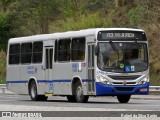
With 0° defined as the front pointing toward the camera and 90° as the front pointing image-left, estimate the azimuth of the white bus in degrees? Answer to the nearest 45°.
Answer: approximately 315°
